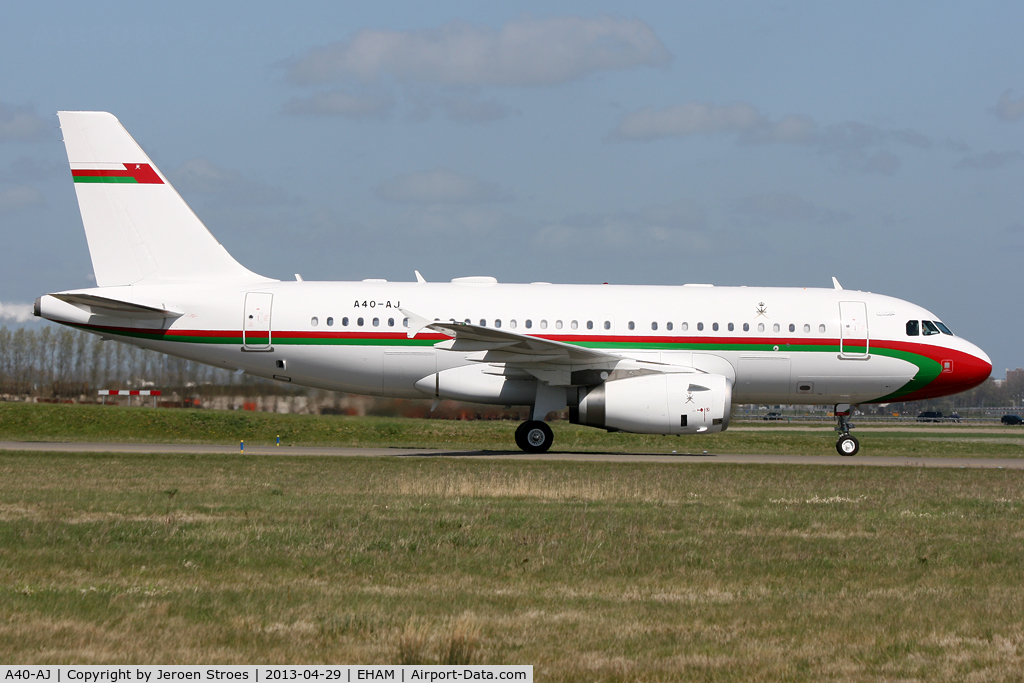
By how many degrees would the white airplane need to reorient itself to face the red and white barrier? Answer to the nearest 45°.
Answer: approximately 135° to its left

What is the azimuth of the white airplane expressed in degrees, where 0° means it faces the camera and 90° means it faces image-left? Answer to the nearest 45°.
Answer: approximately 270°
